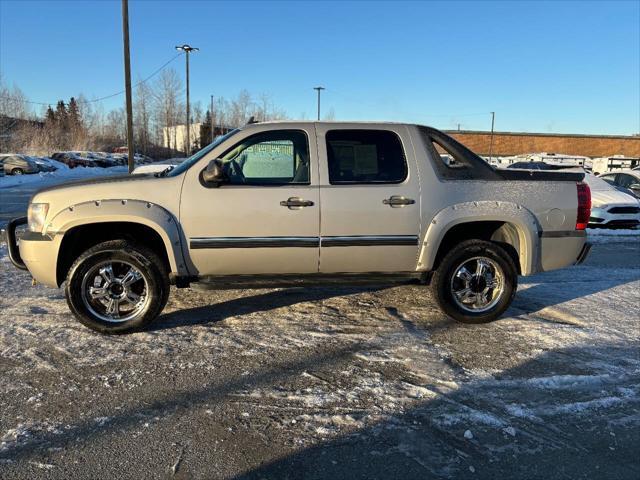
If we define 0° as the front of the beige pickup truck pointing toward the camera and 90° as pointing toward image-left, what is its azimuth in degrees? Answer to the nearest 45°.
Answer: approximately 90°

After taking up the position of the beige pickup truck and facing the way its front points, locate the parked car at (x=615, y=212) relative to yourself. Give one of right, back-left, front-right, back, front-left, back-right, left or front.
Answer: back-right

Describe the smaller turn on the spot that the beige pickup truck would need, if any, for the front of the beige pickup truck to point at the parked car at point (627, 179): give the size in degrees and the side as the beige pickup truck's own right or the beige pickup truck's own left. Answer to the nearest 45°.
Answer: approximately 135° to the beige pickup truck's own right

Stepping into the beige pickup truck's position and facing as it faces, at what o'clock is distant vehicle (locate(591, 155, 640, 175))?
The distant vehicle is roughly at 4 o'clock from the beige pickup truck.

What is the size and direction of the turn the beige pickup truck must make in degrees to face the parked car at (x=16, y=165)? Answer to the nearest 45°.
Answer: approximately 45° to its right
